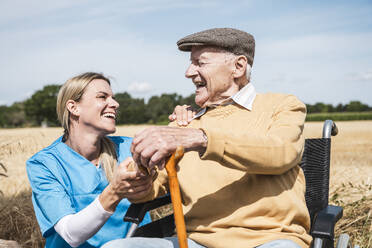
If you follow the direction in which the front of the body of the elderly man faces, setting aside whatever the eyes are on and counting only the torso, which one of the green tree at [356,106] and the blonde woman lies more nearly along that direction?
the blonde woman

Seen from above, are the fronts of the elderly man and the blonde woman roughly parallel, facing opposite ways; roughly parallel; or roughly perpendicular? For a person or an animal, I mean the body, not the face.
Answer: roughly perpendicular

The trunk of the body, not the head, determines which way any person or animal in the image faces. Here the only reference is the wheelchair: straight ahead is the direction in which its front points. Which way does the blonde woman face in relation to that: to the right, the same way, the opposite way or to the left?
to the left

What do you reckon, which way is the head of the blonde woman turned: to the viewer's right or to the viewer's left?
to the viewer's right

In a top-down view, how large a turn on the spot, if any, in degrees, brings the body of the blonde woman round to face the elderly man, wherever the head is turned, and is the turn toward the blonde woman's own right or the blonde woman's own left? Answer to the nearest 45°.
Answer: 0° — they already face them

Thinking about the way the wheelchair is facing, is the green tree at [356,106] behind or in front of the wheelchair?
behind

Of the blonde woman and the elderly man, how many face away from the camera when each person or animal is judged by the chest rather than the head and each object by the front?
0

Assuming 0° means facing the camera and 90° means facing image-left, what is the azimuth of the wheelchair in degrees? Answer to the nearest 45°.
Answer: approximately 45°

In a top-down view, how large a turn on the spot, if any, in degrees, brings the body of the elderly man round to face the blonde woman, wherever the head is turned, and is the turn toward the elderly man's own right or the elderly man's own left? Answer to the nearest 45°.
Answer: approximately 90° to the elderly man's own right
